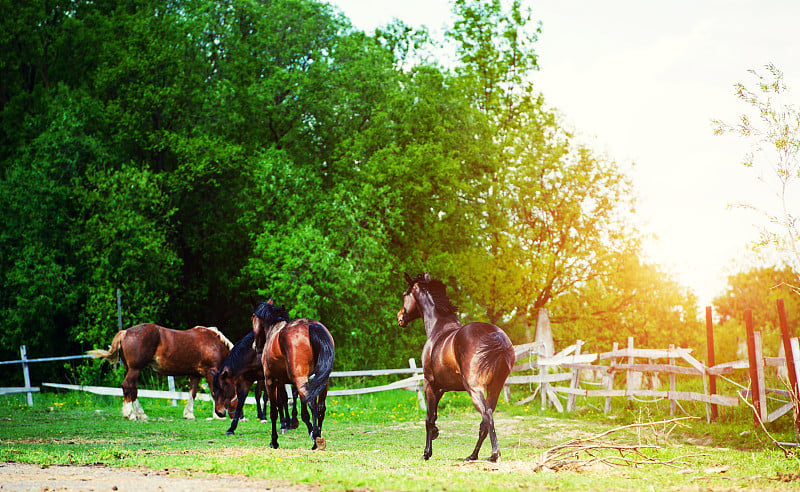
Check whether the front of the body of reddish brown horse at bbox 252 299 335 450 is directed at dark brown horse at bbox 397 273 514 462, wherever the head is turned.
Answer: no

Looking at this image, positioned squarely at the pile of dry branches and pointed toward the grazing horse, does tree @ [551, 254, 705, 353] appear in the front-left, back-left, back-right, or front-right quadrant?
front-right

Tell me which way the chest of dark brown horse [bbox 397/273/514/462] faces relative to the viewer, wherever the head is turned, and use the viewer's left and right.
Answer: facing away from the viewer and to the left of the viewer

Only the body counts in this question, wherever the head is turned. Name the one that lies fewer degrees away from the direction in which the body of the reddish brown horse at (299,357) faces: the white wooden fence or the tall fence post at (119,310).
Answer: the tall fence post

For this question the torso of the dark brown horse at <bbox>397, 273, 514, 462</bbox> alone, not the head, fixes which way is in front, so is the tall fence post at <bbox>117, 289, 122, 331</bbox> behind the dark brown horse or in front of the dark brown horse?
in front

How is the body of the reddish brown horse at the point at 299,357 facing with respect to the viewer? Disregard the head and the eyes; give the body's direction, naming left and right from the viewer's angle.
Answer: facing away from the viewer and to the left of the viewer

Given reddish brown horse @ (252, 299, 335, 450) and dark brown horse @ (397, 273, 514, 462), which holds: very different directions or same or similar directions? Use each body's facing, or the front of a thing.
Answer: same or similar directions

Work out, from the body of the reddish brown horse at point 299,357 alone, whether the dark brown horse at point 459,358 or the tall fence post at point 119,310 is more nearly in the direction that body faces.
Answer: the tall fence post
